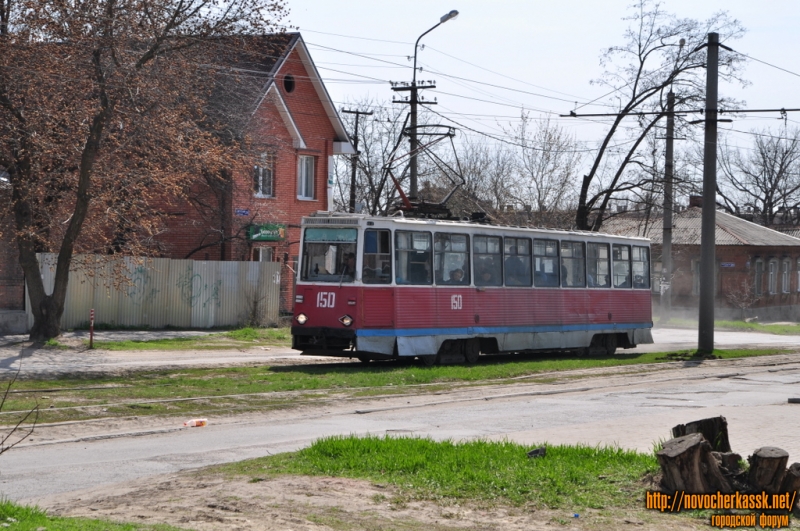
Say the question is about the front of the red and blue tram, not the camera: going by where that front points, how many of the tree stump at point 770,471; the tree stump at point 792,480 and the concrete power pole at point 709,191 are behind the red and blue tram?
1

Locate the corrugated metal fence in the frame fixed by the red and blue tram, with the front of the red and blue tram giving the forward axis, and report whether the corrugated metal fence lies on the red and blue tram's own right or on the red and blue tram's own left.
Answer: on the red and blue tram's own right

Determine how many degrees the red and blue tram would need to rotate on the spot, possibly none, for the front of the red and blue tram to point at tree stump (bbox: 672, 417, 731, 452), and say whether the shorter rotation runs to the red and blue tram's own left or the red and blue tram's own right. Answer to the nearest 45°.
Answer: approximately 45° to the red and blue tram's own left

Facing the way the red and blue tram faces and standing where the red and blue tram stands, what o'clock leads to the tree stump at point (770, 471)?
The tree stump is roughly at 10 o'clock from the red and blue tram.

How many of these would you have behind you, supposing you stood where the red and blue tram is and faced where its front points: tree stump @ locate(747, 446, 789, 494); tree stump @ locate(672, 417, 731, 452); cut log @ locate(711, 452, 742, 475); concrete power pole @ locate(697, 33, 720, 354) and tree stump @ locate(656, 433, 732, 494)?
1

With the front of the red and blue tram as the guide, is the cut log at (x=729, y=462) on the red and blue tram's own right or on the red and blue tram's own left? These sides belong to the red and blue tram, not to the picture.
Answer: on the red and blue tram's own left

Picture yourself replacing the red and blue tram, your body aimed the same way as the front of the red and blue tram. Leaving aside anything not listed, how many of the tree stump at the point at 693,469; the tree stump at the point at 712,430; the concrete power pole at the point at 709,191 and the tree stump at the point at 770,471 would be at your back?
1

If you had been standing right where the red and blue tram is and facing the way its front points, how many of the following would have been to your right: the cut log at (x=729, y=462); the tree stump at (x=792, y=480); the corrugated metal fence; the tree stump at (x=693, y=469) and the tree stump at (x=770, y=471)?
1

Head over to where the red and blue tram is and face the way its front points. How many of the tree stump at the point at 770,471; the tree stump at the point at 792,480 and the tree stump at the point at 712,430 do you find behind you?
0

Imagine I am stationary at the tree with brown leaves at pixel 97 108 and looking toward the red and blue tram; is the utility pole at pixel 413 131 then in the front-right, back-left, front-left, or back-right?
front-left

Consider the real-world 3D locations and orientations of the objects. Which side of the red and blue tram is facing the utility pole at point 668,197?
back

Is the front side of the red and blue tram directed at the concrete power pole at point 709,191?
no

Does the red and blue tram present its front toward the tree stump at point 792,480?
no

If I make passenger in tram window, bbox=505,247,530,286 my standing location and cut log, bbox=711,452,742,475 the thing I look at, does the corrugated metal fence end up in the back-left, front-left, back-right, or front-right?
back-right

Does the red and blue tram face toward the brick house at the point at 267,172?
no
